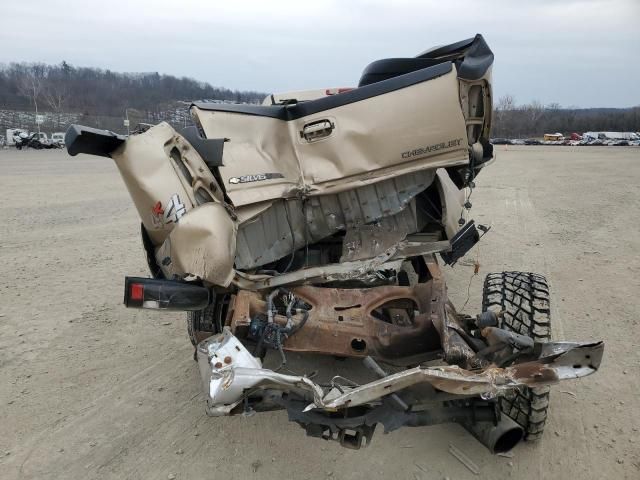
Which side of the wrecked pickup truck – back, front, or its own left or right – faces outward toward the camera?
back
